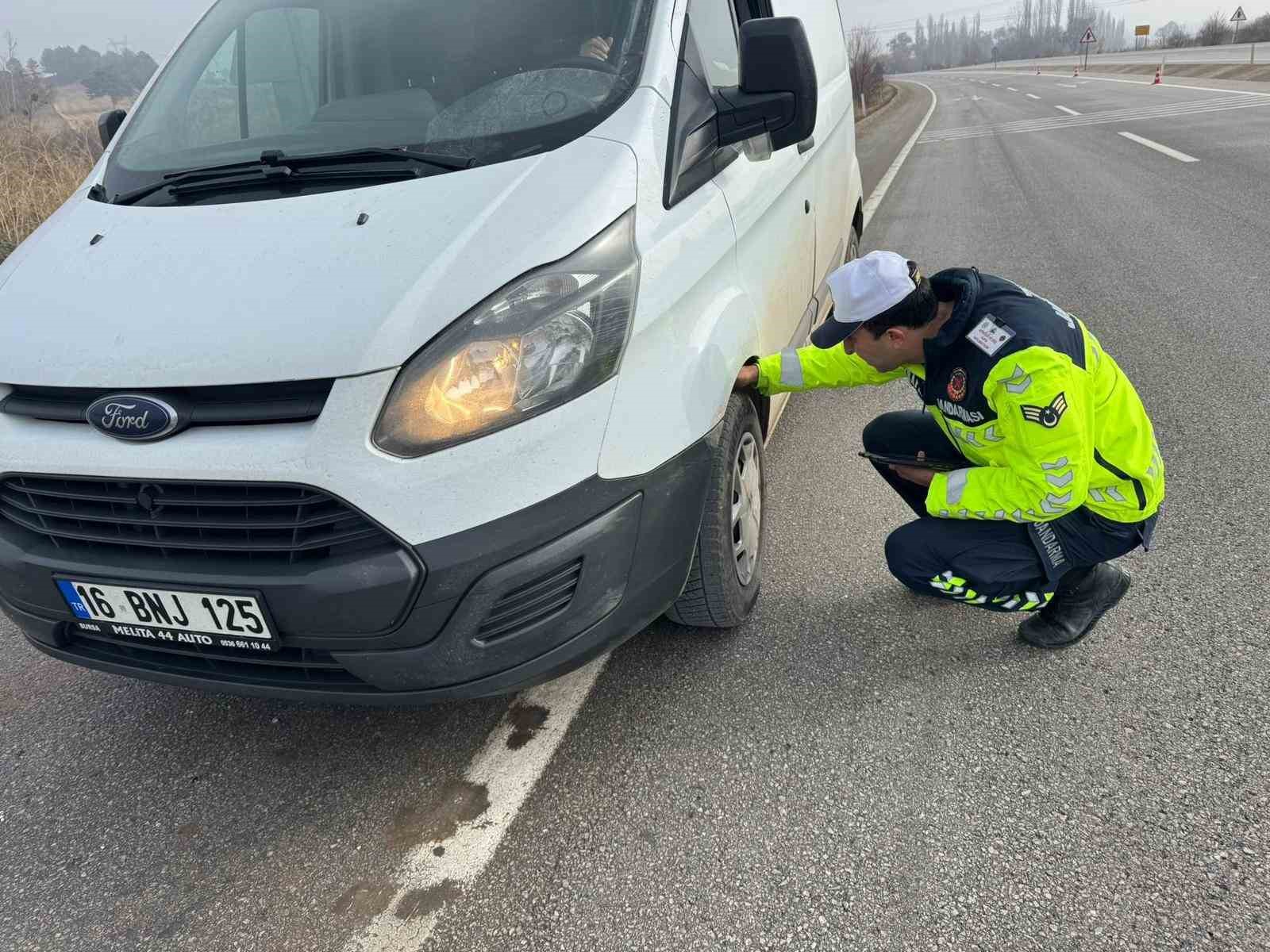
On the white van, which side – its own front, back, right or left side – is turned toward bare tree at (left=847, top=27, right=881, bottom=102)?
back

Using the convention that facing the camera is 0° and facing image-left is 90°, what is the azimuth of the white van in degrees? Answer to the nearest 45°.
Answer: approximately 45°
